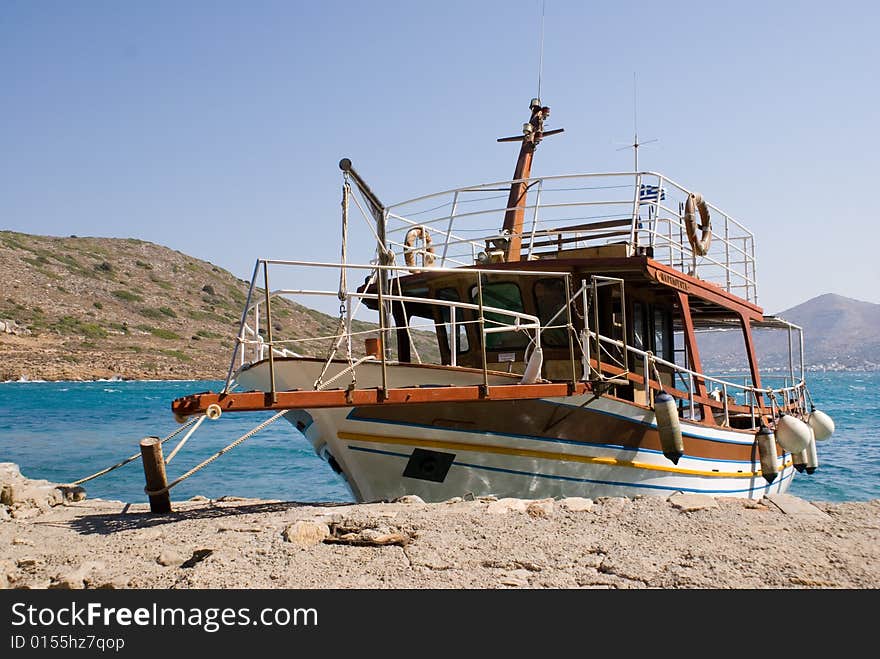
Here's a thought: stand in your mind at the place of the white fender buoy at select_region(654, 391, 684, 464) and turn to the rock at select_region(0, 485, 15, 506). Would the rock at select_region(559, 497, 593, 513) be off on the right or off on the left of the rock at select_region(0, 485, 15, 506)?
left

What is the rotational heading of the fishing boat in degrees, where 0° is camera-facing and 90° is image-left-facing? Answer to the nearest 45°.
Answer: approximately 45°

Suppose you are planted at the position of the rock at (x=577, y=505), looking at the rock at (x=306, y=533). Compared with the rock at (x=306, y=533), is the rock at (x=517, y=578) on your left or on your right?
left

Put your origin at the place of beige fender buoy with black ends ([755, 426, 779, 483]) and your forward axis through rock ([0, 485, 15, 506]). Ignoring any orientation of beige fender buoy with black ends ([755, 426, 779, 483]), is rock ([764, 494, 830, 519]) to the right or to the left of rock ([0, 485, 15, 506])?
left

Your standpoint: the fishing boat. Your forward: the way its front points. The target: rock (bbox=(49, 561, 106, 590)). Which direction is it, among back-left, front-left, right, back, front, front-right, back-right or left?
front

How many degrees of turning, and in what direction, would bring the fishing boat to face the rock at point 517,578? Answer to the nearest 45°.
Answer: approximately 45° to its left

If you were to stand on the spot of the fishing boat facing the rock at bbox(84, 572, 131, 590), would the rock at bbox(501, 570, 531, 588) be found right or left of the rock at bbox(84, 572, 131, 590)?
left

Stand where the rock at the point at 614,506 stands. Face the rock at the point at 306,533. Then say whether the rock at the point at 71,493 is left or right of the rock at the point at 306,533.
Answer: right
